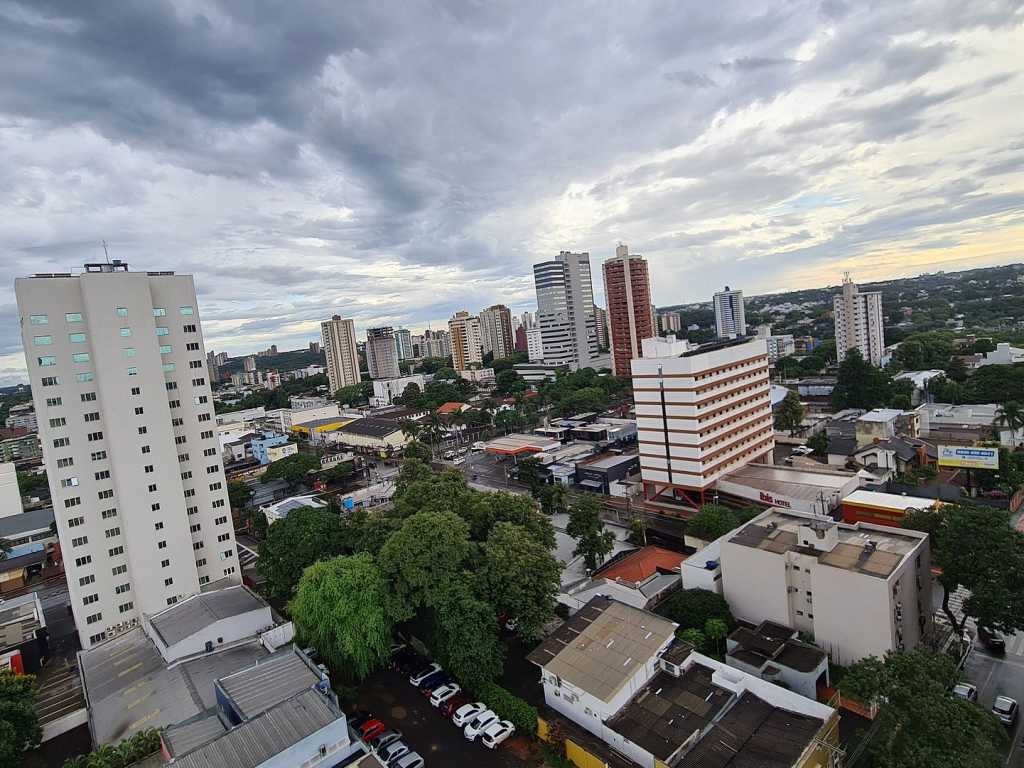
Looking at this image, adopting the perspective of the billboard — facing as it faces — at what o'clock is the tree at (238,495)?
The tree is roughly at 2 o'clock from the billboard.

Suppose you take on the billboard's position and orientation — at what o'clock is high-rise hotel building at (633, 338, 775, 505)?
The high-rise hotel building is roughly at 2 o'clock from the billboard.

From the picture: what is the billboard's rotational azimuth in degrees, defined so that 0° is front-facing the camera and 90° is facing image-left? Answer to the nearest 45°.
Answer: approximately 0°

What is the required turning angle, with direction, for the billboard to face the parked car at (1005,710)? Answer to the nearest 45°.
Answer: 0° — it already faces it

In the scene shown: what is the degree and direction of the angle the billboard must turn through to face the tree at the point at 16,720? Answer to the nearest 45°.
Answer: approximately 45° to its right

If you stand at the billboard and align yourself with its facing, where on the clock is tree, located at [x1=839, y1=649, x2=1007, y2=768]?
The tree is roughly at 12 o'clock from the billboard.

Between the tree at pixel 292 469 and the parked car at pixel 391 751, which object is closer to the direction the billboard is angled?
the parked car

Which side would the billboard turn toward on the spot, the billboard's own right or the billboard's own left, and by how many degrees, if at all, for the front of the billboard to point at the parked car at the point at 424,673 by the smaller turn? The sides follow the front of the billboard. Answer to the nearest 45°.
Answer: approximately 45° to the billboard's own right

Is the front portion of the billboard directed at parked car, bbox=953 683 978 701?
yes

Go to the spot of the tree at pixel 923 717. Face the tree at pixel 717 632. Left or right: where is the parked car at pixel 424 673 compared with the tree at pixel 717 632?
left

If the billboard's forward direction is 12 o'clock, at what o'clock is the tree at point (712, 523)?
The tree is roughly at 1 o'clock from the billboard.
